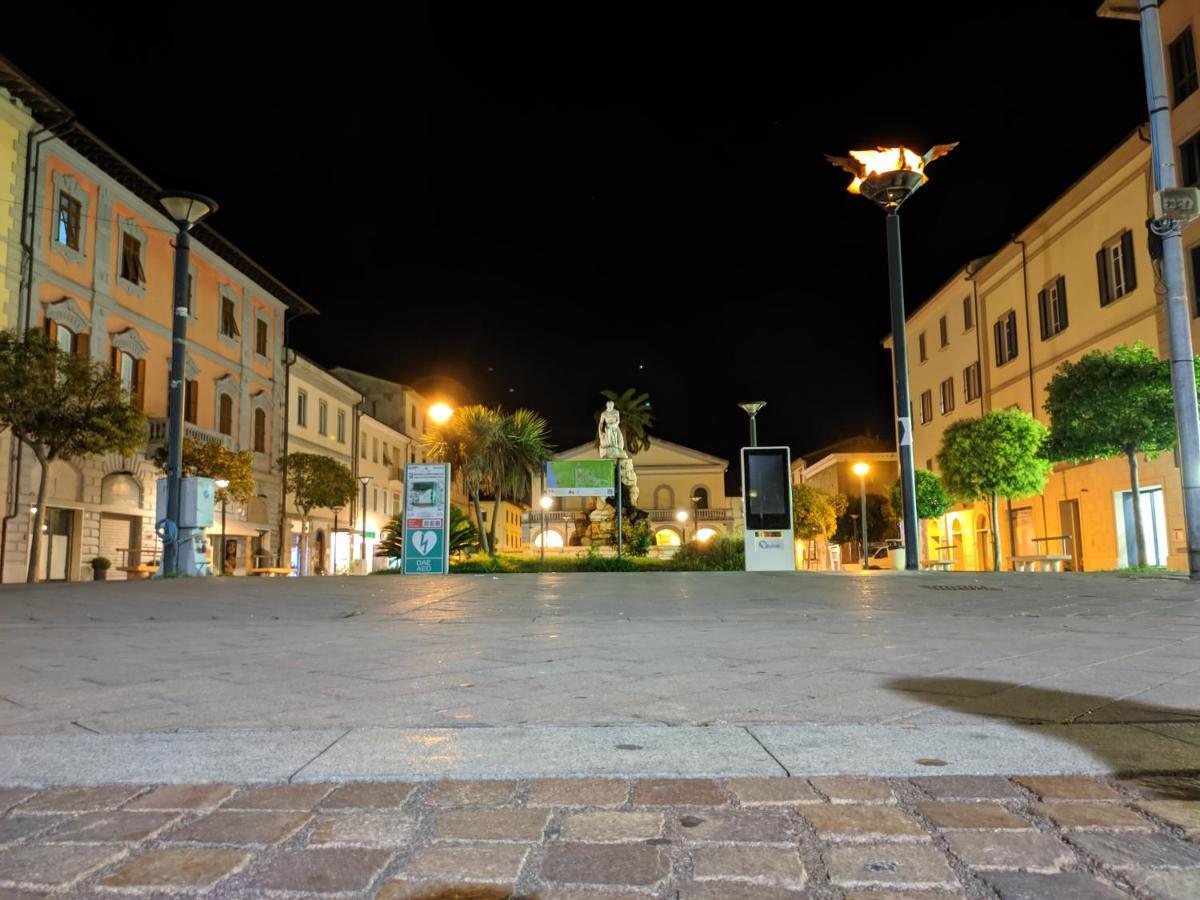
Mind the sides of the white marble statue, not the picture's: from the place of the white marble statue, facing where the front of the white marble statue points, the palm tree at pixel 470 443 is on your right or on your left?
on your right

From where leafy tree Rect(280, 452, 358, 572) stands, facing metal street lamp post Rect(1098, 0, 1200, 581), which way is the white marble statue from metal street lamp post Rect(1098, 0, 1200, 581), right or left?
left

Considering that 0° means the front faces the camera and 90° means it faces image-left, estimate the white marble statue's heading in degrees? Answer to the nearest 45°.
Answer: approximately 0°

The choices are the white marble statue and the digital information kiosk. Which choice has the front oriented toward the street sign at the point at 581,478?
the white marble statue

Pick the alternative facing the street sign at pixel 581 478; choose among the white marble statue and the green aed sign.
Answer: the white marble statue

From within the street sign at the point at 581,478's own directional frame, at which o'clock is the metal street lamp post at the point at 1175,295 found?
The metal street lamp post is roughly at 11 o'clock from the street sign.

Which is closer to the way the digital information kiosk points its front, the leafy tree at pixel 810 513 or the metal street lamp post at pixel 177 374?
the metal street lamp post

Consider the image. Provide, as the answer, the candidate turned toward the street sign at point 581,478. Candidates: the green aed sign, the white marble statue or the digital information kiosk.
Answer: the white marble statue

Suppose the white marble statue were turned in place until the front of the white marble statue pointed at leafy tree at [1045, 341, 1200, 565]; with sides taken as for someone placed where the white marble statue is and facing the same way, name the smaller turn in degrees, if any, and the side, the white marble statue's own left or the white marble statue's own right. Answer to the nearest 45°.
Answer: approximately 45° to the white marble statue's own left

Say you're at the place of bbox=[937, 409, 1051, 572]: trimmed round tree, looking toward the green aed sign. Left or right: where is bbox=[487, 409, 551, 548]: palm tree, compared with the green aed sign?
right

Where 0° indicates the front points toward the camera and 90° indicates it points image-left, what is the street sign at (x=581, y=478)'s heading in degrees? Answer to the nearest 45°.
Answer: approximately 0°
